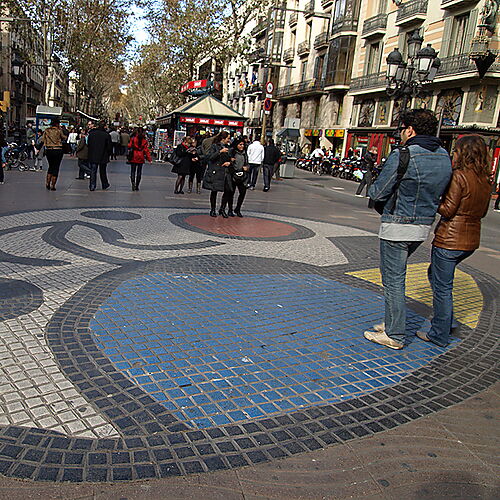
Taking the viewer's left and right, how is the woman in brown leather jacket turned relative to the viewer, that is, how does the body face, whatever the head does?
facing away from the viewer and to the left of the viewer

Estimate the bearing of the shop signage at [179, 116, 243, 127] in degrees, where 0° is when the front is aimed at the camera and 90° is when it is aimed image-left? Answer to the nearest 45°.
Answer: approximately 0°

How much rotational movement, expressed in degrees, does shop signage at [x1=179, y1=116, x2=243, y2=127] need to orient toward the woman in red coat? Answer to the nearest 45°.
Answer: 0° — it already faces them

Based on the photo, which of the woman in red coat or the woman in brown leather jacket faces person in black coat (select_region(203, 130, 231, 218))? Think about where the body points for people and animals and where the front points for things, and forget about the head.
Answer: the woman in brown leather jacket

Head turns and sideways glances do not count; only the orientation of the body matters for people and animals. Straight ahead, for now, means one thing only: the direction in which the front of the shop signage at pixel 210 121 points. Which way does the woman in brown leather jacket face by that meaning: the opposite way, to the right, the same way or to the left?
the opposite way

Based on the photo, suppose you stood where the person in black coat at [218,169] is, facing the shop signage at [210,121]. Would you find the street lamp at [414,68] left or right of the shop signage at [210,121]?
right

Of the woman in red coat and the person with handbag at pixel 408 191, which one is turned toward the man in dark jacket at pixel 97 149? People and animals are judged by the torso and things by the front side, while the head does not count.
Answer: the person with handbag

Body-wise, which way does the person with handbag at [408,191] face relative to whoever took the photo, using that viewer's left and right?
facing away from the viewer and to the left of the viewer

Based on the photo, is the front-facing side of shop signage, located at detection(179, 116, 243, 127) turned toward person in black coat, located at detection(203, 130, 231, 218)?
yes

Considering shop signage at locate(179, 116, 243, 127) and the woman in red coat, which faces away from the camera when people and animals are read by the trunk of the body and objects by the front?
the woman in red coat

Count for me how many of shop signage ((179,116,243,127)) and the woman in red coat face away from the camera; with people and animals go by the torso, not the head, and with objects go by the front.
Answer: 1

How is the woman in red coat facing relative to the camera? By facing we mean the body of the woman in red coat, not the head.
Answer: away from the camera
